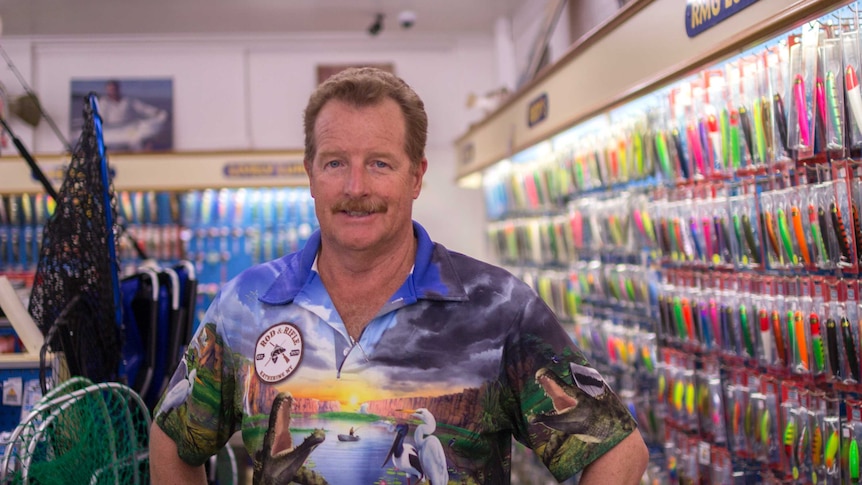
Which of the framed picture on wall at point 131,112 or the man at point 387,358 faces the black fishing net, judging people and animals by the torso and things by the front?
the framed picture on wall

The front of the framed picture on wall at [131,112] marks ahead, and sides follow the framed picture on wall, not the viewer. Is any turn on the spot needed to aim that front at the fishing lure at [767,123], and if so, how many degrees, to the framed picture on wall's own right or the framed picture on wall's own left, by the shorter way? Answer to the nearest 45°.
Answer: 0° — it already faces it

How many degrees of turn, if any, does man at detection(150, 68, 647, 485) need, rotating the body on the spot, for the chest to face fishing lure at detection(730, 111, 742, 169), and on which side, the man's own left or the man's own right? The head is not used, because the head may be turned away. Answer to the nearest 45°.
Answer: approximately 135° to the man's own left

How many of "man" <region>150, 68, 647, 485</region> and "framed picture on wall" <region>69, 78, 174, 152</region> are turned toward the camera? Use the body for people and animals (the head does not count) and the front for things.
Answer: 2

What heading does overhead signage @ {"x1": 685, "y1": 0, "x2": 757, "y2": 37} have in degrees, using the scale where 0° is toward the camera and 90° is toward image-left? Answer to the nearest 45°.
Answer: approximately 45°
